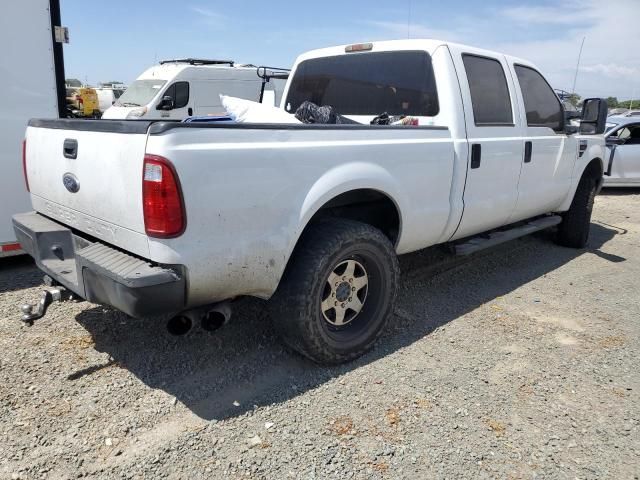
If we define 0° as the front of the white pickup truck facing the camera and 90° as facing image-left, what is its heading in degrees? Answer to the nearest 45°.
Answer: approximately 225°

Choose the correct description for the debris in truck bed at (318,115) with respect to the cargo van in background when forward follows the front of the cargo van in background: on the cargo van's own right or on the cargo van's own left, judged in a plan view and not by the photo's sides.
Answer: on the cargo van's own left

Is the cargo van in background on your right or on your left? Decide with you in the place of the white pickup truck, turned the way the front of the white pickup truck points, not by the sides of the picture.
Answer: on your left

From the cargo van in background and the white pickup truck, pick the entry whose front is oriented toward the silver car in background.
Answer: the white pickup truck

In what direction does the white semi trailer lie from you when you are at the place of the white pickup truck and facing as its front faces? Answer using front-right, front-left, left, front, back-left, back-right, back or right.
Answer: left

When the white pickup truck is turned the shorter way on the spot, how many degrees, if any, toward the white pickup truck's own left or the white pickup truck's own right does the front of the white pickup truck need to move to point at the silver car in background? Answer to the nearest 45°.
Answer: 0° — it already faces it

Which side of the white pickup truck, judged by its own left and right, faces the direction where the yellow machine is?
left

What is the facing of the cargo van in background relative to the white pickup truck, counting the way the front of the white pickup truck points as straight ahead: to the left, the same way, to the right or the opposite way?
the opposite way

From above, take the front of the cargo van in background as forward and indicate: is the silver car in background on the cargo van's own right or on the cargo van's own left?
on the cargo van's own left

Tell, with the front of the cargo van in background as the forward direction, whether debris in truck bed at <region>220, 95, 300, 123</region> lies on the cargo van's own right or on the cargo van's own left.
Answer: on the cargo van's own left

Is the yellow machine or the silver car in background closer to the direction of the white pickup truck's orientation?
the silver car in background
